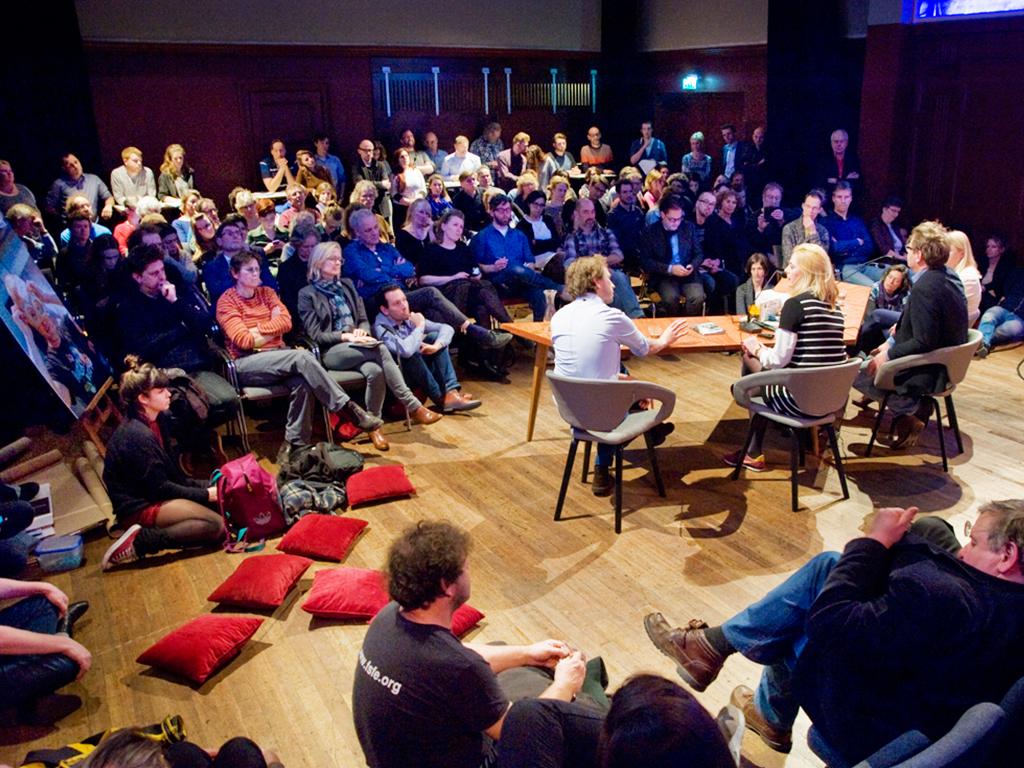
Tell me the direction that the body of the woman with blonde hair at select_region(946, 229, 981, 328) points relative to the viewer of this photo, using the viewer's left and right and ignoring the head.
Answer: facing to the left of the viewer

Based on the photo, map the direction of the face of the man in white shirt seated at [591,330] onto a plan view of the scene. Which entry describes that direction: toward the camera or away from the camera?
away from the camera

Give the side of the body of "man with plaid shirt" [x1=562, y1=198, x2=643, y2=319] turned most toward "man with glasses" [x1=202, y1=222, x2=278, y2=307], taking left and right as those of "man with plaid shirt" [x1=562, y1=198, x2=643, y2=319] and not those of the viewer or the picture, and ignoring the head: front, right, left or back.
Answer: right

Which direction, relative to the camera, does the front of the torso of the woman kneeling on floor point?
to the viewer's right

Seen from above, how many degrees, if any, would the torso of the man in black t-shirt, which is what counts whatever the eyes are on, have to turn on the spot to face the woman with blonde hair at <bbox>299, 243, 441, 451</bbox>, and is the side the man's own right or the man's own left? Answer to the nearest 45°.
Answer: approximately 45° to the man's own left

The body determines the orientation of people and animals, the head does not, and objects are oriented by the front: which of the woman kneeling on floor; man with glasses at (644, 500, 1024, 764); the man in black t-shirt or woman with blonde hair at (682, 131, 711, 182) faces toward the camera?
the woman with blonde hair

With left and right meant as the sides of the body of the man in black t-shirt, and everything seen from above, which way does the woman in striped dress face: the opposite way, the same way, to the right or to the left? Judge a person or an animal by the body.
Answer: to the left

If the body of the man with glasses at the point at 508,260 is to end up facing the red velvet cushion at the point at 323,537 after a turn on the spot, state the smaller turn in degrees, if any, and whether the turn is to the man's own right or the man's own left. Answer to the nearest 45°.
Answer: approximately 45° to the man's own right

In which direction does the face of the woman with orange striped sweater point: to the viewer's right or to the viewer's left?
to the viewer's right

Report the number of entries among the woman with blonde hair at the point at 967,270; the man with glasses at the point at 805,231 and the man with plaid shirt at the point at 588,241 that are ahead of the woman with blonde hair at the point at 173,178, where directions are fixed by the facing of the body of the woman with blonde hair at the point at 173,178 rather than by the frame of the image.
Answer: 3

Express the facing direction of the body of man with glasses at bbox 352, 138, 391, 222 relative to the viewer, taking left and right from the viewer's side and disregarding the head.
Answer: facing the viewer and to the right of the viewer

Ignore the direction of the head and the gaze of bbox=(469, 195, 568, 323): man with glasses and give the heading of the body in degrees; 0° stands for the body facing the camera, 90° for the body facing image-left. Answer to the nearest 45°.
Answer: approximately 315°

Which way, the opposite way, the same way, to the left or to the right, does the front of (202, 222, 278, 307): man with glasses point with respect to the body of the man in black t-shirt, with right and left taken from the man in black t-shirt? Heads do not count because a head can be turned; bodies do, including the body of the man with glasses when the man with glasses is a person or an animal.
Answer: to the right

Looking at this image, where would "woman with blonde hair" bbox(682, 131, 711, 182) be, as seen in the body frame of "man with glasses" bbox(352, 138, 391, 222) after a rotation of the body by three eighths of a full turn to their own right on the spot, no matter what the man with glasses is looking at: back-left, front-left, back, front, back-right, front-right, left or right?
back

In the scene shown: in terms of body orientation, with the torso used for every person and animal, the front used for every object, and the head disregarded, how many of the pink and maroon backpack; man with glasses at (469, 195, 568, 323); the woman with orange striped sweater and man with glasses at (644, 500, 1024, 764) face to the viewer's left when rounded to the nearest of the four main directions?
1

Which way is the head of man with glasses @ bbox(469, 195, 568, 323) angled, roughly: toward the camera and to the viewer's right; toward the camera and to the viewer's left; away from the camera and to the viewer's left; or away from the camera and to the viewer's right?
toward the camera and to the viewer's right

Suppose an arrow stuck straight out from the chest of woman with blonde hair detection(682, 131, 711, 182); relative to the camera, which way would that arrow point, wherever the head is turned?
toward the camera
